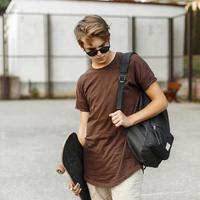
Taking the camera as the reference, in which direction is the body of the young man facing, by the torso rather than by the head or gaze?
toward the camera
